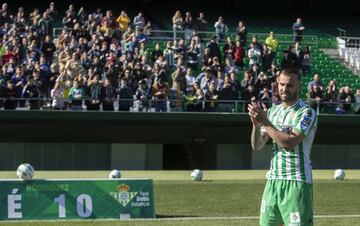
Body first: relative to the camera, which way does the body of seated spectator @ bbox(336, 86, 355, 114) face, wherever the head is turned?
toward the camera

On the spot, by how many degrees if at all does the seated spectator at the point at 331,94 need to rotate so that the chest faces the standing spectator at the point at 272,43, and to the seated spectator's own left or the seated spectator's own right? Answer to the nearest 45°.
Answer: approximately 135° to the seated spectator's own right

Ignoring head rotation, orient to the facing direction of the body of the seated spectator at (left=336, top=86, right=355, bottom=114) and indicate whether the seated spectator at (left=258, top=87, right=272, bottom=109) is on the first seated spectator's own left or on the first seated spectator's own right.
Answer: on the first seated spectator's own right

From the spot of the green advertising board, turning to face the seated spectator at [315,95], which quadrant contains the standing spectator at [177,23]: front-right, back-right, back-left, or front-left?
front-left

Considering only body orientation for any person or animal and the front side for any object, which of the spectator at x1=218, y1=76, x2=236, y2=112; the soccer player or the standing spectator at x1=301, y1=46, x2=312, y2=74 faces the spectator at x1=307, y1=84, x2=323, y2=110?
the standing spectator

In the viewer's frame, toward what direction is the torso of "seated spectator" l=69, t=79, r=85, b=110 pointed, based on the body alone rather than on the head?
toward the camera

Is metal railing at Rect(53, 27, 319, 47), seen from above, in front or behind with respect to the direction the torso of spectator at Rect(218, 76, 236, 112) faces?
behind

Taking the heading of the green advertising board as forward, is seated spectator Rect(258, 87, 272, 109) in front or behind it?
behind

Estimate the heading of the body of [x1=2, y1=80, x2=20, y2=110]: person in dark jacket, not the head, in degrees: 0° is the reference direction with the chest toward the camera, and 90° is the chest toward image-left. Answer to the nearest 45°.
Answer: approximately 0°

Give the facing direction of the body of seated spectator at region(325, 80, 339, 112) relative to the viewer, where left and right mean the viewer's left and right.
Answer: facing the viewer

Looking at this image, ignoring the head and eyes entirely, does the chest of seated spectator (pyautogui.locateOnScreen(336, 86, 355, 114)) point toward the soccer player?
yes

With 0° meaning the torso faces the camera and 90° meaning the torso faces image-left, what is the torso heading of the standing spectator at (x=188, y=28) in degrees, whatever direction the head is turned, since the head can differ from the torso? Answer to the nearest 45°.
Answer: approximately 0°

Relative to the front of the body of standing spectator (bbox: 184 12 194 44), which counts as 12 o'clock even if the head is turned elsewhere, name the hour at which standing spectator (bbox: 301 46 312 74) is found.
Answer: standing spectator (bbox: 301 46 312 74) is roughly at 9 o'clock from standing spectator (bbox: 184 12 194 44).
